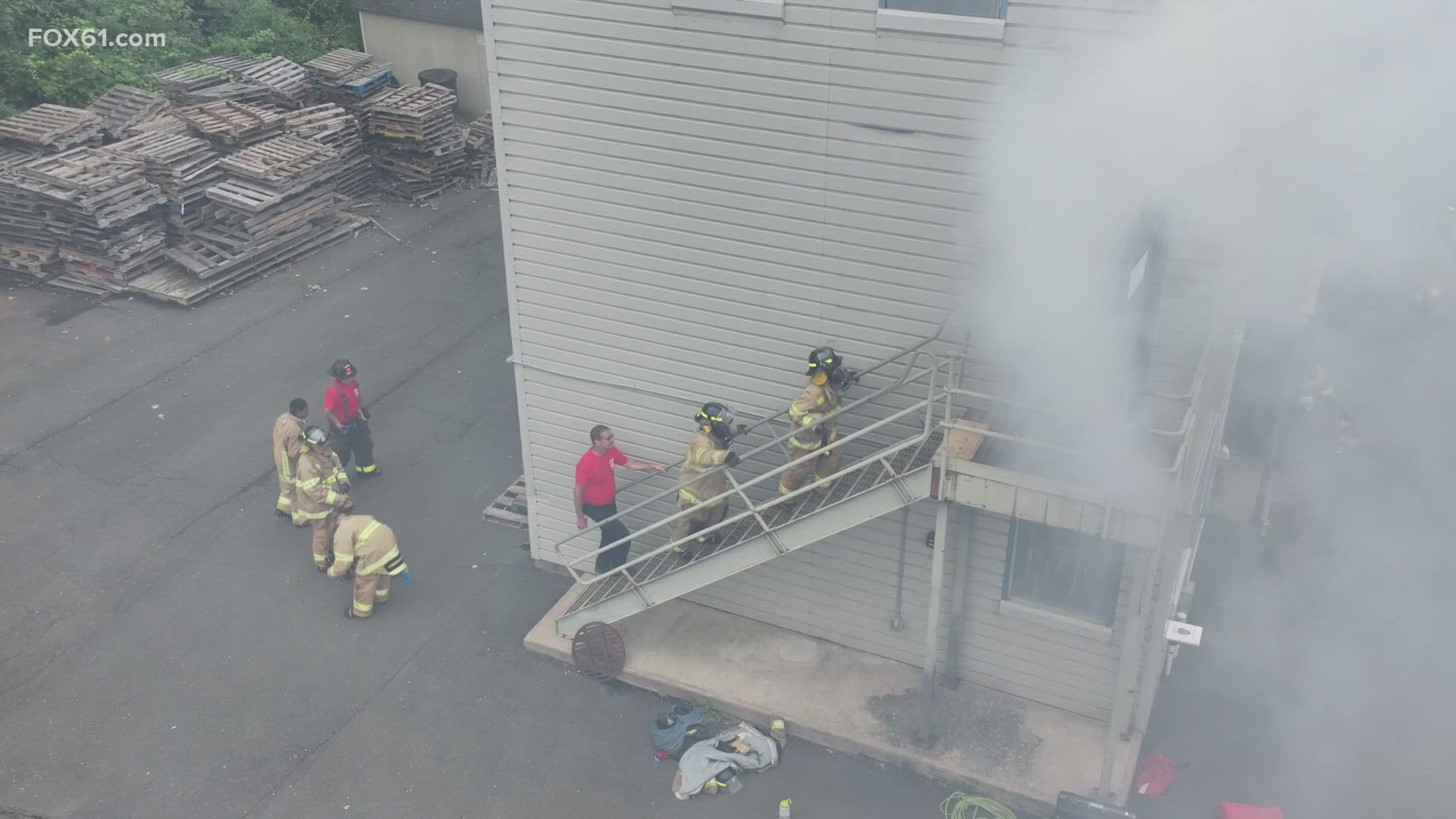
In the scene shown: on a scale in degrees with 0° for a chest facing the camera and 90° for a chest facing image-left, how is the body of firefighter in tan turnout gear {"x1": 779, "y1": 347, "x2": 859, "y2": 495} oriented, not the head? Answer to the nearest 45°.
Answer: approximately 270°

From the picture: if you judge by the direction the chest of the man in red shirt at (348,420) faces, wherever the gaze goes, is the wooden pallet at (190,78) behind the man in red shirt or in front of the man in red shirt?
behind

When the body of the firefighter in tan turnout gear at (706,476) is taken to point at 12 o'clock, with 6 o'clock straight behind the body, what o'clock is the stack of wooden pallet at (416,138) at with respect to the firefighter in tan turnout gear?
The stack of wooden pallet is roughly at 8 o'clock from the firefighter in tan turnout gear.

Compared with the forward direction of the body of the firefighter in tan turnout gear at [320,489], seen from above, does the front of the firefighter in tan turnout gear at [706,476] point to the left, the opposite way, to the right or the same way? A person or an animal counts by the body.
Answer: the same way

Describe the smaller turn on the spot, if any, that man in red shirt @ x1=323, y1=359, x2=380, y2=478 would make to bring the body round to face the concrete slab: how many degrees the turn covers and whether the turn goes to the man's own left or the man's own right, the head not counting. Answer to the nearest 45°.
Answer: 0° — they already face it

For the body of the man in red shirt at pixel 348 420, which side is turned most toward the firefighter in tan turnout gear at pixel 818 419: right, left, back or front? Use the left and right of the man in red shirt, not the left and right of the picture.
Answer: front

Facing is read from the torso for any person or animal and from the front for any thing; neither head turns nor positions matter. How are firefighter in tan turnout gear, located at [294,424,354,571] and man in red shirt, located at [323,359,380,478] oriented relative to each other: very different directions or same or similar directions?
same or similar directions

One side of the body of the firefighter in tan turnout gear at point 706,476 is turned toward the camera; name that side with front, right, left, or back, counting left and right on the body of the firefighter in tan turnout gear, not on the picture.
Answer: right

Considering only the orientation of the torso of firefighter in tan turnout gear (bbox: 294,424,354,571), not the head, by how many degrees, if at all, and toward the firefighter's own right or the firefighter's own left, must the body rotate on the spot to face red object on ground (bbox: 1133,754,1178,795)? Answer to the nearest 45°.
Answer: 0° — they already face it

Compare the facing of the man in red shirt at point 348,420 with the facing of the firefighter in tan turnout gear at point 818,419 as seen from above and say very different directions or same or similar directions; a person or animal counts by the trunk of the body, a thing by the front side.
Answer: same or similar directions

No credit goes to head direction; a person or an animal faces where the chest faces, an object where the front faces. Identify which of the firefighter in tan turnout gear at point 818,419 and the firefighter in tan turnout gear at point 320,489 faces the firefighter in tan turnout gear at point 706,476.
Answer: the firefighter in tan turnout gear at point 320,489

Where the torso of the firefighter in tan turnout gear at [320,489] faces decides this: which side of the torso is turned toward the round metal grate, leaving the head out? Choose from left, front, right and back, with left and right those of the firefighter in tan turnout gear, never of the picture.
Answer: front

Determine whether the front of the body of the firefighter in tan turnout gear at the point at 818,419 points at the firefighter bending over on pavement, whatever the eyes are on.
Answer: no

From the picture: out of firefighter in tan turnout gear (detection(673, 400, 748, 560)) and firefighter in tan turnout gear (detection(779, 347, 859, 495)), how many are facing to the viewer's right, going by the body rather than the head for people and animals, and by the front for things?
2

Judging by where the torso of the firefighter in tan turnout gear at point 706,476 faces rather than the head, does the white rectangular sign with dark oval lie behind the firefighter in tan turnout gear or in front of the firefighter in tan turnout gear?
in front

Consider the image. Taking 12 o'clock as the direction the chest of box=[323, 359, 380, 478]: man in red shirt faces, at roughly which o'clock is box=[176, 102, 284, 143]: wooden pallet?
The wooden pallet is roughly at 7 o'clock from the man in red shirt.

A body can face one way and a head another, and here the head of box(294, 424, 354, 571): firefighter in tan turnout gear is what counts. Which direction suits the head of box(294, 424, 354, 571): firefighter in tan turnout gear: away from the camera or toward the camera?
toward the camera

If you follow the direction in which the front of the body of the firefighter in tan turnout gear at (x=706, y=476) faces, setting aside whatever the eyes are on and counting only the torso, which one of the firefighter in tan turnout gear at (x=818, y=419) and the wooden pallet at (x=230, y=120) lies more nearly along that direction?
the firefighter in tan turnout gear
